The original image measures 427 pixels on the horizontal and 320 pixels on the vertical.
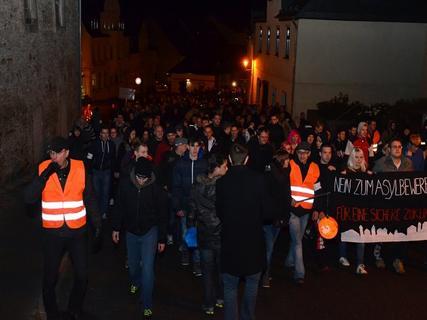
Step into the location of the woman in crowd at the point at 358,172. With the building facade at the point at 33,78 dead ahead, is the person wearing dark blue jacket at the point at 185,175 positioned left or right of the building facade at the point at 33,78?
left

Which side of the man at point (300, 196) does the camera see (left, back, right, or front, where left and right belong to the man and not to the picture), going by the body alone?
front

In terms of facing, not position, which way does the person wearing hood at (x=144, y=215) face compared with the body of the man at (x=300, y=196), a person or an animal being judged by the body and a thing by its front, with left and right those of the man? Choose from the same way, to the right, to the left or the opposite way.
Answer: the same way

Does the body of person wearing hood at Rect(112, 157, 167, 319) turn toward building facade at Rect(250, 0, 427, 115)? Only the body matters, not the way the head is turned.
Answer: no

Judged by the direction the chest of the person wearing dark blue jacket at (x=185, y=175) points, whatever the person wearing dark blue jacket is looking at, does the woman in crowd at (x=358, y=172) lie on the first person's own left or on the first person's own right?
on the first person's own left

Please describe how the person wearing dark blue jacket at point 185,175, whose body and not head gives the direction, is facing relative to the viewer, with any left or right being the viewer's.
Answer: facing the viewer

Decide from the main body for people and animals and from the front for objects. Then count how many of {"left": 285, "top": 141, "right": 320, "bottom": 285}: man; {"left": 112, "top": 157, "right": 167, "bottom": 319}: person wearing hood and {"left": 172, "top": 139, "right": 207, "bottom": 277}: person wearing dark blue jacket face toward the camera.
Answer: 3

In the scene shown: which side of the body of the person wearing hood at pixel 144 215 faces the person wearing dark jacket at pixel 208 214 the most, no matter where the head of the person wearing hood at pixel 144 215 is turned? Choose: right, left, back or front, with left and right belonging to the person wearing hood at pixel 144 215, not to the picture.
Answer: left

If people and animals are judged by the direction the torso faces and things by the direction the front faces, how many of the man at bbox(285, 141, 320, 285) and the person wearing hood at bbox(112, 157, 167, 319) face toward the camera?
2

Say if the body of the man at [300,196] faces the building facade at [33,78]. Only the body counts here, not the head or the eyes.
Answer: no

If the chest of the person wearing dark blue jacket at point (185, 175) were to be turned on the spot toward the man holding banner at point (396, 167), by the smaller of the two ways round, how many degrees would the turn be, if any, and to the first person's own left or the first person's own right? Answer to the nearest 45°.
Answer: approximately 90° to the first person's own left

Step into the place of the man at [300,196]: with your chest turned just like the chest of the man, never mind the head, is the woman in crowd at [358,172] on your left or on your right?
on your left

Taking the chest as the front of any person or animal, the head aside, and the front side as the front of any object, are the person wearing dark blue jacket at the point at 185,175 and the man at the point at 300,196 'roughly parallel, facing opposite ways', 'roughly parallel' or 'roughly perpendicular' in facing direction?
roughly parallel

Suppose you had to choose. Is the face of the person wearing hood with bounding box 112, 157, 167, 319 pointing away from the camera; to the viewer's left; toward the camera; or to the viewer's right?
toward the camera
